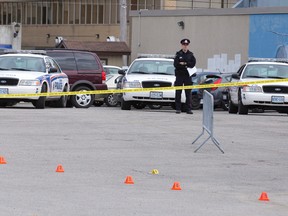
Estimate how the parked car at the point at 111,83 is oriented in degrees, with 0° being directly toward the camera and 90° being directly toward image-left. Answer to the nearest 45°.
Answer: approximately 45°

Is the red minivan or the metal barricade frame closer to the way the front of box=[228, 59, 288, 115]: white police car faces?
the metal barricade frame

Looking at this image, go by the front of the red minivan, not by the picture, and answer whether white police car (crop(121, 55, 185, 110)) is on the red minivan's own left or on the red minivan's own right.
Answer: on the red minivan's own left

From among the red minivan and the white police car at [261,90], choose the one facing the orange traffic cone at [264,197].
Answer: the white police car

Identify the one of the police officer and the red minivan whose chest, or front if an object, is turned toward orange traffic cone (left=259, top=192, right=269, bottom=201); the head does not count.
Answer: the police officer

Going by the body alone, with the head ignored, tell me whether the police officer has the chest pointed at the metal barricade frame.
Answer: yes
